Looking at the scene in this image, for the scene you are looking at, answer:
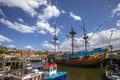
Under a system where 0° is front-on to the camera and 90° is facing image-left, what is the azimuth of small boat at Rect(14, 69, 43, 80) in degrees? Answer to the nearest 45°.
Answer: approximately 270°
